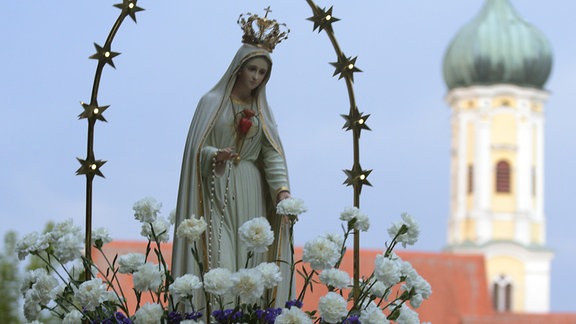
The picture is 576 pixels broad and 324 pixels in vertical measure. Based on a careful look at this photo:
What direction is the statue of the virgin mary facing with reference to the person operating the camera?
facing the viewer and to the right of the viewer

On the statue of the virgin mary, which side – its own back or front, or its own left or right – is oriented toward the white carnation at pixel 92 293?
right

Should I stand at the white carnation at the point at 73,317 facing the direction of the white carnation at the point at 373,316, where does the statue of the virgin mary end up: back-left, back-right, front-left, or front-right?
front-left

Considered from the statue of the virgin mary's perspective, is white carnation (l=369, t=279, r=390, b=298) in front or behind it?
in front

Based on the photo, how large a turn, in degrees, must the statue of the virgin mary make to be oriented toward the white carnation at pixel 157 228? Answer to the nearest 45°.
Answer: approximately 90° to its right

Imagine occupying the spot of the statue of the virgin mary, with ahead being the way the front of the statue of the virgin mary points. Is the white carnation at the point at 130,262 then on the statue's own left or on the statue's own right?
on the statue's own right

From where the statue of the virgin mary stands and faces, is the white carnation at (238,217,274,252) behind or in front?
in front
